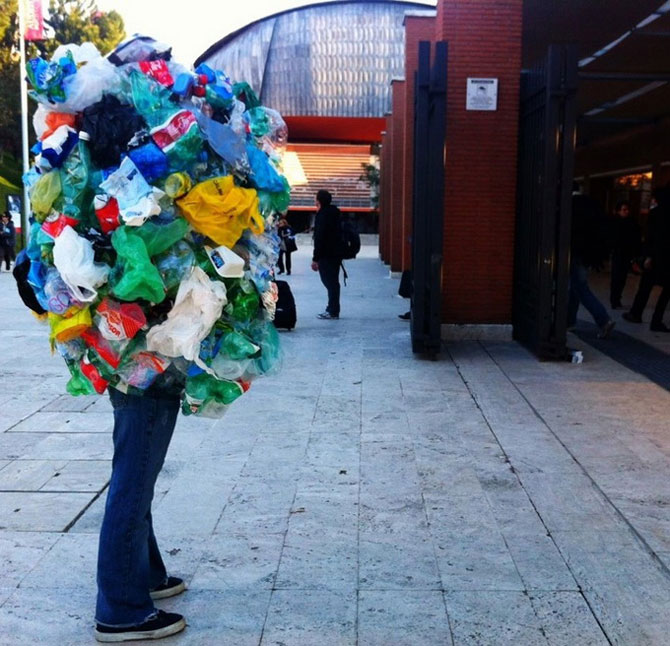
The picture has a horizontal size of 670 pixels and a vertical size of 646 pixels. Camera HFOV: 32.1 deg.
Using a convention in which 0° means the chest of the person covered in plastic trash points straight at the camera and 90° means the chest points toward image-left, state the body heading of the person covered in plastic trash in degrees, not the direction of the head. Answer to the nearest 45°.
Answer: approximately 270°

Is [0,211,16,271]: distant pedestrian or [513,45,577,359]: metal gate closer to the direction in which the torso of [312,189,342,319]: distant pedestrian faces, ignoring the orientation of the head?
the distant pedestrian

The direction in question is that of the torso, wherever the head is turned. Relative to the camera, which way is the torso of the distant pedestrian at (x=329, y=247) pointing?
to the viewer's left

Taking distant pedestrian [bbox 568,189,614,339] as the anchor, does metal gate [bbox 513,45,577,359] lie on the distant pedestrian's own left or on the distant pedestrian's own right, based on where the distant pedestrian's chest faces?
on the distant pedestrian's own left

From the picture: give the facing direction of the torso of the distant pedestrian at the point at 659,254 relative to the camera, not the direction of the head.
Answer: to the viewer's left

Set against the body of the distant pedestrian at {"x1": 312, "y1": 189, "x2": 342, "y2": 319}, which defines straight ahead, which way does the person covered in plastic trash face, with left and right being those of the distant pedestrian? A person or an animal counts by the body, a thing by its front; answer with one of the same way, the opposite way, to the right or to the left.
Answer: the opposite way

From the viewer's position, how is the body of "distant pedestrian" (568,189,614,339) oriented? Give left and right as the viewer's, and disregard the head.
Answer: facing to the left of the viewer
